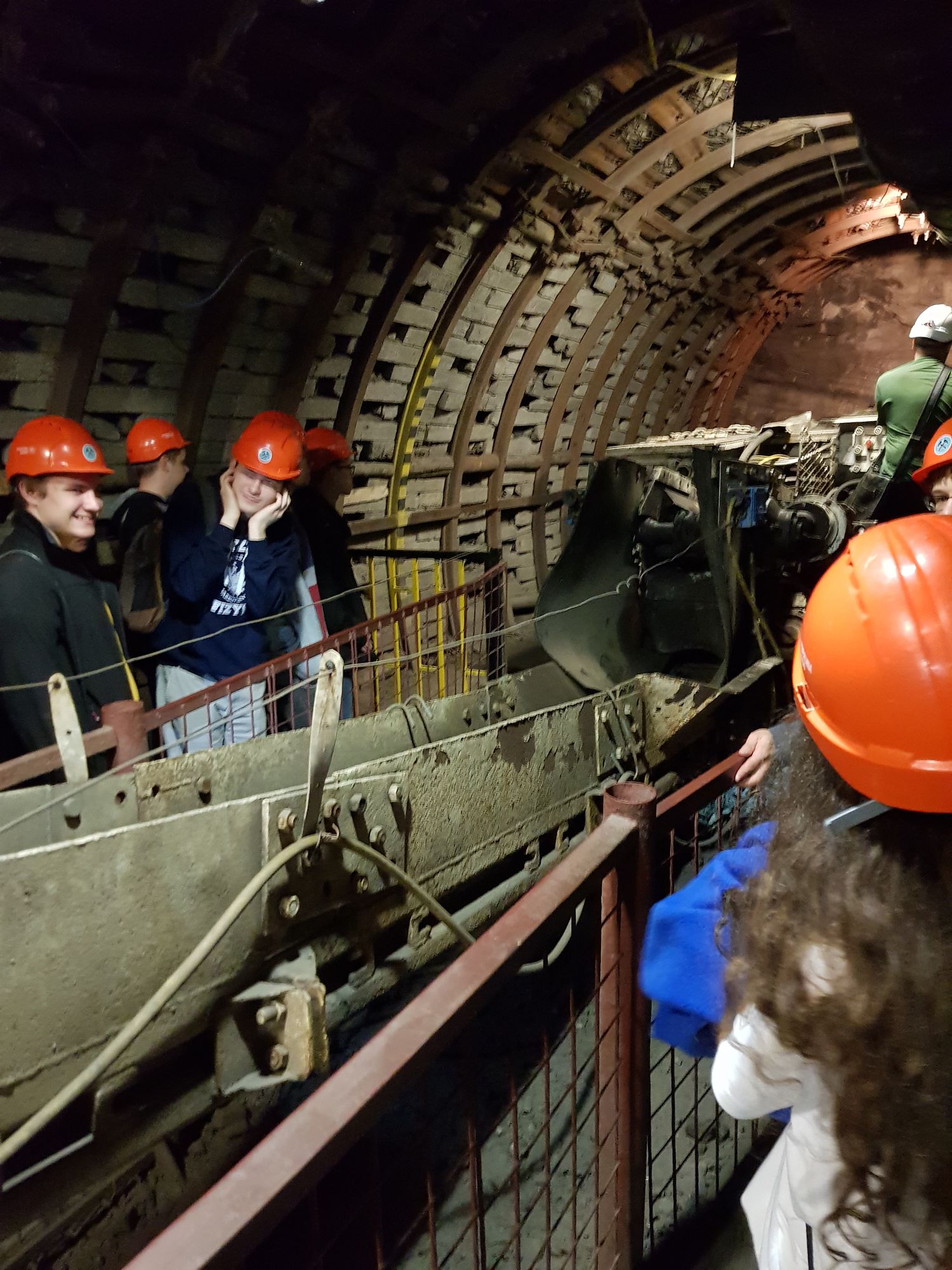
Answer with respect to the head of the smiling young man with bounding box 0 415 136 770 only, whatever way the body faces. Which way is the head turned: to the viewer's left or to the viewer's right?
to the viewer's right

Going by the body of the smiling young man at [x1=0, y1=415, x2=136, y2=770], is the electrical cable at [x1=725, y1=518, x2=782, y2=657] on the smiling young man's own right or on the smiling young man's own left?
on the smiling young man's own left

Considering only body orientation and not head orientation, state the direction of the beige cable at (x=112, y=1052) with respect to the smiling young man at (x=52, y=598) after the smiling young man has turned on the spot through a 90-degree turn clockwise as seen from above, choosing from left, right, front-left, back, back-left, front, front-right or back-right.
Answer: front-left

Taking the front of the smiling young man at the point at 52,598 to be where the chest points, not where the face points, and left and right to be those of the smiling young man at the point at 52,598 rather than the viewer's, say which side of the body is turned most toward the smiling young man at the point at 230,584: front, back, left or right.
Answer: left

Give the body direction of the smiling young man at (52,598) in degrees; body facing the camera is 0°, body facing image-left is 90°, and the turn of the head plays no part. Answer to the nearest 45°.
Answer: approximately 315°
